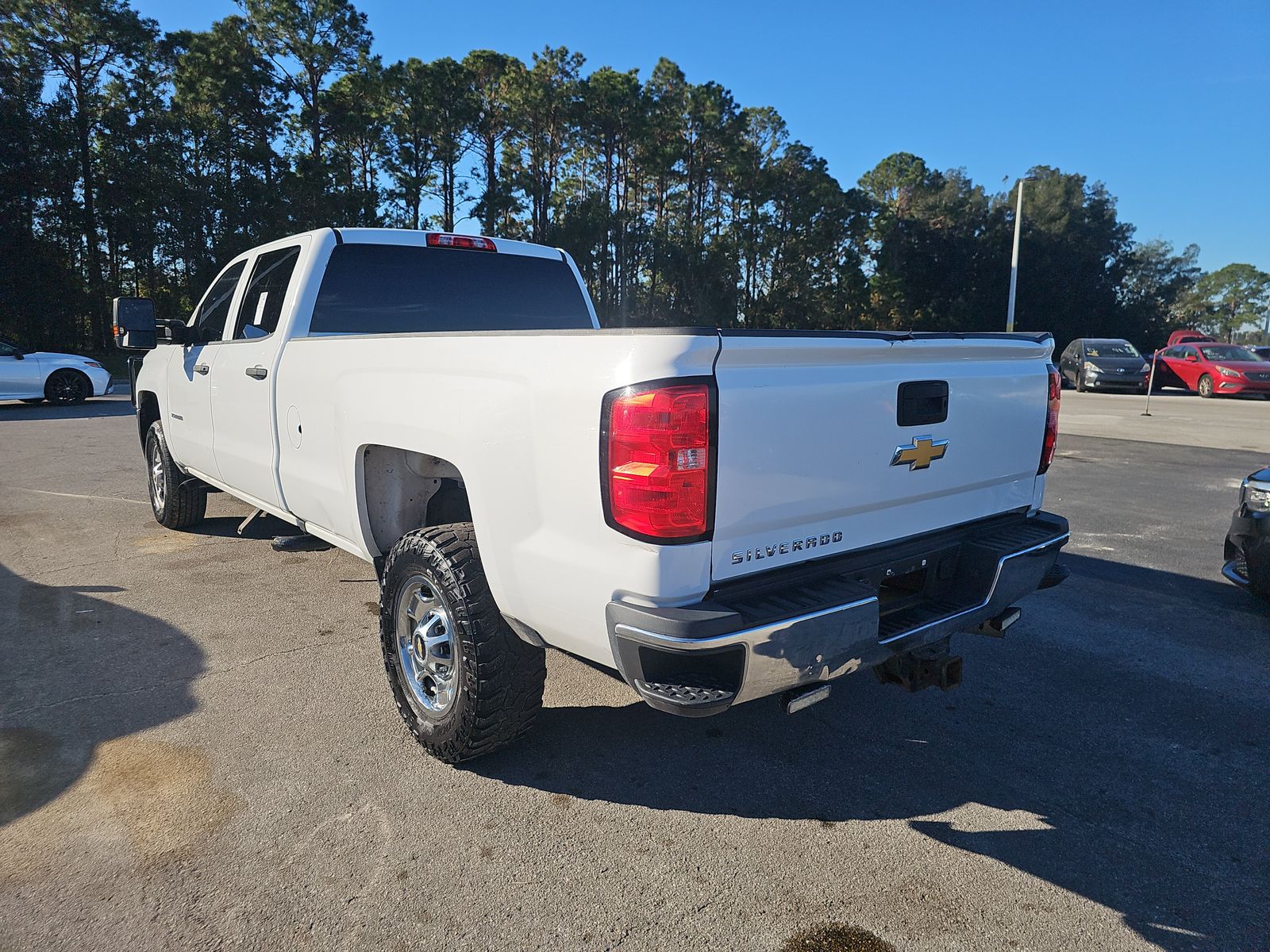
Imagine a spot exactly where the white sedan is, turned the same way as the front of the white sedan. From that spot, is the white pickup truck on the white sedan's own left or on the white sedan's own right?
on the white sedan's own right

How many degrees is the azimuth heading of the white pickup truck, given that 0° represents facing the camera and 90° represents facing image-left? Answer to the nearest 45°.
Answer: approximately 135°

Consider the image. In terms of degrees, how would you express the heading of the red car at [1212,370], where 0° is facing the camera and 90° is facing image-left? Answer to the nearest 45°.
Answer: approximately 315°

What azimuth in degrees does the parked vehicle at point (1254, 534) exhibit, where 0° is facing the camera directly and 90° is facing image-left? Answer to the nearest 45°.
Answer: approximately 45°

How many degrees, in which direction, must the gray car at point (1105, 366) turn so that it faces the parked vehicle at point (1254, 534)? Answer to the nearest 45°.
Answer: approximately 45° to its right

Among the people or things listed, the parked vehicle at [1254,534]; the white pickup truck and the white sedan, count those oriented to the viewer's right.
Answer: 1

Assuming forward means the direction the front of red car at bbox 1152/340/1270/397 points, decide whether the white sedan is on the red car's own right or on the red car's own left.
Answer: on the red car's own right

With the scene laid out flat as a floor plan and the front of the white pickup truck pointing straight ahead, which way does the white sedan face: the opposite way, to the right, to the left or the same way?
to the right

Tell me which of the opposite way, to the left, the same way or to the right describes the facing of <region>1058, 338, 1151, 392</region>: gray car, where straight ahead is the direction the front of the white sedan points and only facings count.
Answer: to the right

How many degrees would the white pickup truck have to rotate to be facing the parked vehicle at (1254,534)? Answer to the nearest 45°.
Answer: approximately 90° to its right

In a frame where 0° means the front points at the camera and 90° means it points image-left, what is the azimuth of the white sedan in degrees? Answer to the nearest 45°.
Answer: approximately 270°

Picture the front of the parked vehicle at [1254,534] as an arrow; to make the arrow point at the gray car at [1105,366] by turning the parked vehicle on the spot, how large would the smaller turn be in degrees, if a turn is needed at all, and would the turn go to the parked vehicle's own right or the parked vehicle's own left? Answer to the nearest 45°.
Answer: approximately 135° to the parked vehicle's own right
